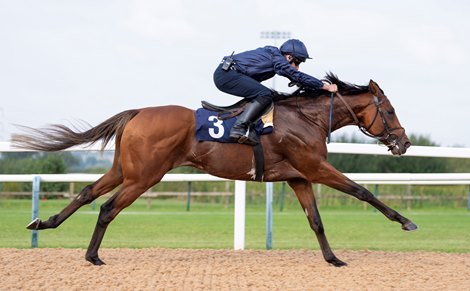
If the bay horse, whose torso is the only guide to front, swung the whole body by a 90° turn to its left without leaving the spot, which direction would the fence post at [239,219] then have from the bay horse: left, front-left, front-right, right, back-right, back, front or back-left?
front

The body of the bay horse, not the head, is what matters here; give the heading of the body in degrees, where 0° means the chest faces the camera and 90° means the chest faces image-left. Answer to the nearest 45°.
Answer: approximately 270°

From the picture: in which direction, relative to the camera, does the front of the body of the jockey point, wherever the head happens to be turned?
to the viewer's right
